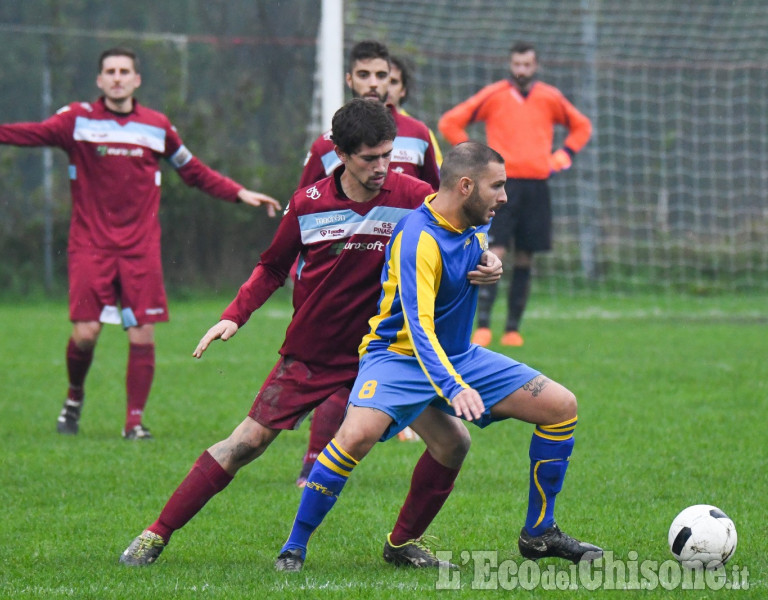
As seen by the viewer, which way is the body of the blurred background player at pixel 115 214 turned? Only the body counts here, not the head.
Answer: toward the camera

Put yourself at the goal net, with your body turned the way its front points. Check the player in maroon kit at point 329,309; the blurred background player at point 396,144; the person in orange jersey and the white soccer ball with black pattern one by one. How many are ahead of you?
4

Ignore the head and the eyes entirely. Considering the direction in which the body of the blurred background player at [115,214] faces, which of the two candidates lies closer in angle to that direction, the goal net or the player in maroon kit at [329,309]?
the player in maroon kit

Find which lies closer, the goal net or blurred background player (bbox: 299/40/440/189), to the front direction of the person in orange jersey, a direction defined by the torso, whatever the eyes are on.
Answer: the blurred background player

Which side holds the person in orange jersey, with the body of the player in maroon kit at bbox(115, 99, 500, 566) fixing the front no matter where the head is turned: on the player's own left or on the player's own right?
on the player's own left

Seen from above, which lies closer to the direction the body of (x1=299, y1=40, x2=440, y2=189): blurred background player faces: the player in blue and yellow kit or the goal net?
the player in blue and yellow kit

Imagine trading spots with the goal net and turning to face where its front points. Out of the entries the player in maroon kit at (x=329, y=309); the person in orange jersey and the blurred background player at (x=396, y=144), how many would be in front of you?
3

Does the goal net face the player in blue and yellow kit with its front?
yes

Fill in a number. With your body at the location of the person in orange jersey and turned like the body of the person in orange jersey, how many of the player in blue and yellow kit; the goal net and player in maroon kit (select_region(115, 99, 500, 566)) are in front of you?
2

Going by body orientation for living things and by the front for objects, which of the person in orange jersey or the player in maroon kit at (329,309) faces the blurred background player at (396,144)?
the person in orange jersey

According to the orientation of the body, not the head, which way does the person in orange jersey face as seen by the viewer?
toward the camera

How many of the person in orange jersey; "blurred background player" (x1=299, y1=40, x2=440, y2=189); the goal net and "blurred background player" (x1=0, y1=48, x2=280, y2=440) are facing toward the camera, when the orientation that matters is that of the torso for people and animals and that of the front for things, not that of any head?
4

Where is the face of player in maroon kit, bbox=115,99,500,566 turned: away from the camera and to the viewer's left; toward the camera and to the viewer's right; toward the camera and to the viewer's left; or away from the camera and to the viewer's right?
toward the camera and to the viewer's right

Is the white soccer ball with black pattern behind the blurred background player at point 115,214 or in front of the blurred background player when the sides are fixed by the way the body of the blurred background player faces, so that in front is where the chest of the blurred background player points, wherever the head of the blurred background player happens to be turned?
in front

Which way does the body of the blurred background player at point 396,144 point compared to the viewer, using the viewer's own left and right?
facing the viewer

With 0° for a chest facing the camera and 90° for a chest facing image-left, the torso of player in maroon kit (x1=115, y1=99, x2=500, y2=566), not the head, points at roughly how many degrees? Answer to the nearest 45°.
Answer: approximately 315°
